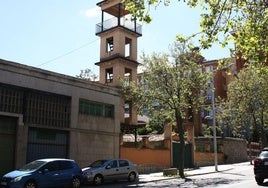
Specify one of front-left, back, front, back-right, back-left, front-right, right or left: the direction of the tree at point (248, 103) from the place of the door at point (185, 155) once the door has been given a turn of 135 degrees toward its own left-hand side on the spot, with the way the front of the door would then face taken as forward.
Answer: front

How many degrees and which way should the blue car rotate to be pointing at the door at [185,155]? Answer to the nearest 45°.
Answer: approximately 180°

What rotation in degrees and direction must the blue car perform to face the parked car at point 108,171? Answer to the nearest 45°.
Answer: approximately 180°

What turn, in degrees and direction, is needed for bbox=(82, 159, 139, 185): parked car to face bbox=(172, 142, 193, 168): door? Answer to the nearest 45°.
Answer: approximately 180°

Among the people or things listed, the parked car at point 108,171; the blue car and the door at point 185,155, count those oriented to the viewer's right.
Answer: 0

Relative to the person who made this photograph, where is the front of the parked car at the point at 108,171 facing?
facing the viewer and to the left of the viewer

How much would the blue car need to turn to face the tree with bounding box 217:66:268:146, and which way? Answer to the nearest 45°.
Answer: approximately 180°

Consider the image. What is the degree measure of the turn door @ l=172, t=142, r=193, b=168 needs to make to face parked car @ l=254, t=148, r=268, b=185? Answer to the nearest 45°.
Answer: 0° — it already faces it

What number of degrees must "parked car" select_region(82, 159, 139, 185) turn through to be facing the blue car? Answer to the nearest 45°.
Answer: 0° — it already faces it

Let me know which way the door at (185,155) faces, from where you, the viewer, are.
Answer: facing the viewer
